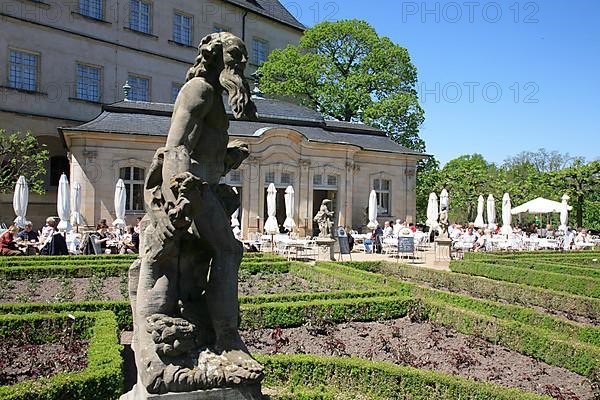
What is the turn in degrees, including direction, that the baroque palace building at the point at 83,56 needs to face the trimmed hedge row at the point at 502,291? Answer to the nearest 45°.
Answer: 0° — it already faces it

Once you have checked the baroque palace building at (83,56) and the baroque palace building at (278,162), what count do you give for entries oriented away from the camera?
0

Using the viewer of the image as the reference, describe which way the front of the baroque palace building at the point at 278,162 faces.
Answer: facing the viewer and to the right of the viewer

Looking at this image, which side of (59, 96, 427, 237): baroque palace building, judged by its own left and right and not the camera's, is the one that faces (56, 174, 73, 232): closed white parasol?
right

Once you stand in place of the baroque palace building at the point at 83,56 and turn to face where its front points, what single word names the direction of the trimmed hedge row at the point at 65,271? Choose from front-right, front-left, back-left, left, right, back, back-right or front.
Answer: front-right

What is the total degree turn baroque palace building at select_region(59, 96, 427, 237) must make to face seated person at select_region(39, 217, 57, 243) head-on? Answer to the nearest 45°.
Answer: approximately 90° to its right

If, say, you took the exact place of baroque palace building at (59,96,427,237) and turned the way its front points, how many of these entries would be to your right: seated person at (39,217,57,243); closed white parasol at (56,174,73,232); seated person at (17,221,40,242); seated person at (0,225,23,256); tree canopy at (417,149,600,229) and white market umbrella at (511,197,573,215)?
4

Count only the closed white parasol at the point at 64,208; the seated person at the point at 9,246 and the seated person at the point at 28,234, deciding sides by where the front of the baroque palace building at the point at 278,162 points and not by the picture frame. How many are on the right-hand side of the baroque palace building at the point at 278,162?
3

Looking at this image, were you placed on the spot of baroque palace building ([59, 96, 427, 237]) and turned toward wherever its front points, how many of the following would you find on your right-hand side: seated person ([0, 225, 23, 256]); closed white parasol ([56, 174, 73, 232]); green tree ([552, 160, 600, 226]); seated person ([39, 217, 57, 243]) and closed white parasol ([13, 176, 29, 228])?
4

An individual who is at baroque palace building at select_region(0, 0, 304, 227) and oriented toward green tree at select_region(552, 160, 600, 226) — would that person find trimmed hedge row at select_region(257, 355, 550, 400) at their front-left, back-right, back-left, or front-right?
front-right

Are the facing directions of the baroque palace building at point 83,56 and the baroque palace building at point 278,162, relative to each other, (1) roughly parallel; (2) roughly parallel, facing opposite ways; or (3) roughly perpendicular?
roughly parallel

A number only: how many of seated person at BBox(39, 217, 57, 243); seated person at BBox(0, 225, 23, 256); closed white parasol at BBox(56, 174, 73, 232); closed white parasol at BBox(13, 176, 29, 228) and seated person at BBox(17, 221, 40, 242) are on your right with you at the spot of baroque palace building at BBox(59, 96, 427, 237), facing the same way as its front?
5

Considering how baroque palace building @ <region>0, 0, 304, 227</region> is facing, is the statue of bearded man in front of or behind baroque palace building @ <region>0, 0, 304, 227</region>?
in front

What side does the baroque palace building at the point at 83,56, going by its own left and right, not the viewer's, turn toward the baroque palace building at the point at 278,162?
front

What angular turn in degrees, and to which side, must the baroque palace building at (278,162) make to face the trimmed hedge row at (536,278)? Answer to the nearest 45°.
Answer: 0° — it already faces it
